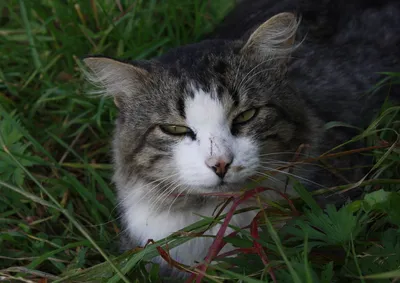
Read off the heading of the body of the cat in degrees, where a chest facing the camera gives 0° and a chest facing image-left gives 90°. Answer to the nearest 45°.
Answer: approximately 45°

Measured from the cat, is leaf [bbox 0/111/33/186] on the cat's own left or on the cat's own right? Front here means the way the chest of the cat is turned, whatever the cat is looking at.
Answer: on the cat's own right
